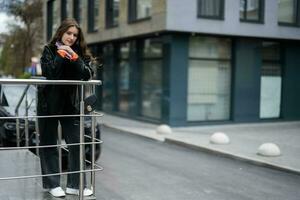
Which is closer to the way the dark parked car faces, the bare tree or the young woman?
the young woman

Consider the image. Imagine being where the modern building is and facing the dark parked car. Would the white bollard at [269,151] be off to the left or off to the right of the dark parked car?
left

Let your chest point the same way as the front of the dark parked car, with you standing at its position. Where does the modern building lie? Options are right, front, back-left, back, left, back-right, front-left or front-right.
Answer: left

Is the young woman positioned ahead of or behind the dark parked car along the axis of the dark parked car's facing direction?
ahead
